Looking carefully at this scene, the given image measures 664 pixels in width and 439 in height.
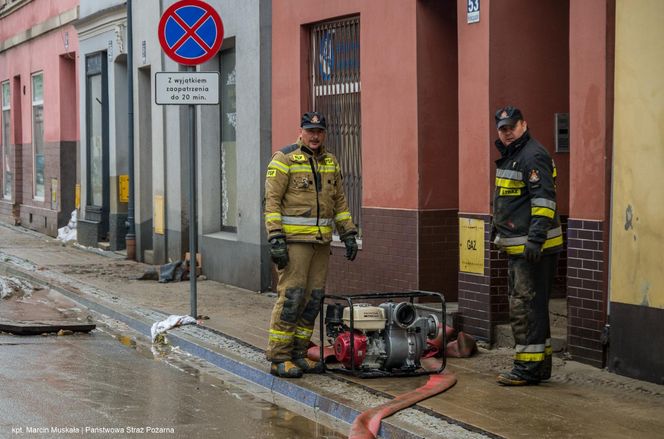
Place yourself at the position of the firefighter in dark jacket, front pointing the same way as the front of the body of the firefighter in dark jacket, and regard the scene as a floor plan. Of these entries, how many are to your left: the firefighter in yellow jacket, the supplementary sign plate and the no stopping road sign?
0

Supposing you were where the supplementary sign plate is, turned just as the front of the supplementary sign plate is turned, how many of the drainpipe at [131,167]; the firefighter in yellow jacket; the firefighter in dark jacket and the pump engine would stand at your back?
1

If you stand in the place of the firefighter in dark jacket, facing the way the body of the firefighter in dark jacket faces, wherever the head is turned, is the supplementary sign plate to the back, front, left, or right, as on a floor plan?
right

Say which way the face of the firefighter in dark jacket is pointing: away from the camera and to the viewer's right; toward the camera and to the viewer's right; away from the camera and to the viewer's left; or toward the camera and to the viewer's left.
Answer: toward the camera and to the viewer's left

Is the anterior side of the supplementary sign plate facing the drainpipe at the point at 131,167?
no

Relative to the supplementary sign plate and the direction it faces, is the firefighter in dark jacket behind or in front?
in front

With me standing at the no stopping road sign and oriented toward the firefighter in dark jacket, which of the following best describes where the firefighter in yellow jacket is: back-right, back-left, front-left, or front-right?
front-right

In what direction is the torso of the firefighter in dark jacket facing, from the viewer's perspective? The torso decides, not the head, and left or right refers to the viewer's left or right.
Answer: facing the viewer and to the left of the viewer

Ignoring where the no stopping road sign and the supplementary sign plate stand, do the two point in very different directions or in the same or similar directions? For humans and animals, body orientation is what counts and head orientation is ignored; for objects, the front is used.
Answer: same or similar directions

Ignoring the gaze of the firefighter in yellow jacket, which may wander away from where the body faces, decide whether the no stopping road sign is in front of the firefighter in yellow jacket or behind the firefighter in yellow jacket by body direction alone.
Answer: behind

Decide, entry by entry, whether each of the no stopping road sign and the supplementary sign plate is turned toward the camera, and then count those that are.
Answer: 2

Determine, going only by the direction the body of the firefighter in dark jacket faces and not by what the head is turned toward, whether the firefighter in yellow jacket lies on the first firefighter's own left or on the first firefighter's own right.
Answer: on the first firefighter's own right

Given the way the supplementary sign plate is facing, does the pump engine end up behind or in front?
in front

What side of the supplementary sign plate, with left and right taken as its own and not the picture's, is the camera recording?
front

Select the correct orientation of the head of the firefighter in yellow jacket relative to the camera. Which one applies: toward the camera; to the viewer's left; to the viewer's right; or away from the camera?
toward the camera
